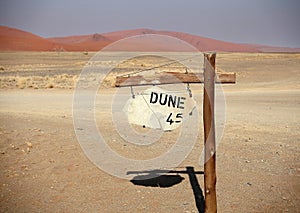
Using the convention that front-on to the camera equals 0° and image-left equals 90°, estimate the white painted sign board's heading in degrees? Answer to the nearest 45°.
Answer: approximately 0°
